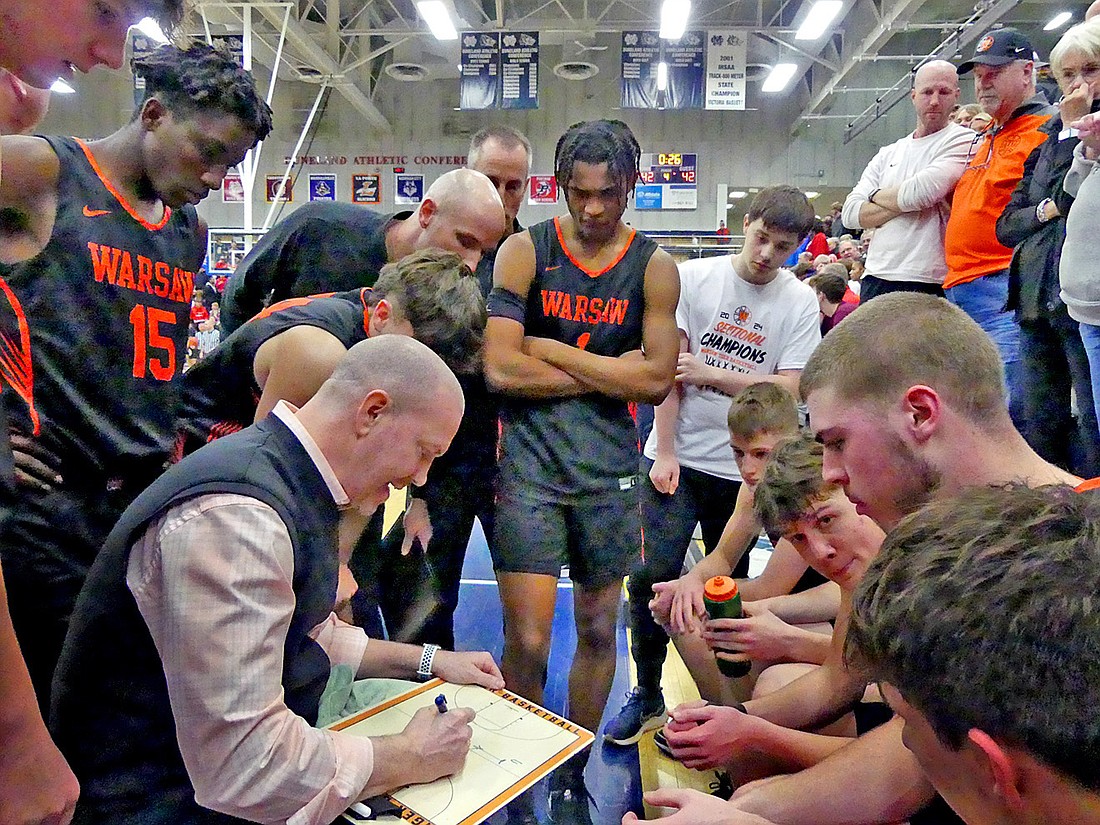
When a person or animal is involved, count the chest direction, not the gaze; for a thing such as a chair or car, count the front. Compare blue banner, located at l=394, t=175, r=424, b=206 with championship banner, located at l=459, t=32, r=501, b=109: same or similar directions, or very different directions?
same or similar directions

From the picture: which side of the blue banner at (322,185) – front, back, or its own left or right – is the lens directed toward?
front

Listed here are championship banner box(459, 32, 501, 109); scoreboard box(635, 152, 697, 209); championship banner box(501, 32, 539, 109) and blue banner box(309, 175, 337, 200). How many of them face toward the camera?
4

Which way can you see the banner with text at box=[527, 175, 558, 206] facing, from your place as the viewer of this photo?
facing the viewer

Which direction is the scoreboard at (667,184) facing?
toward the camera

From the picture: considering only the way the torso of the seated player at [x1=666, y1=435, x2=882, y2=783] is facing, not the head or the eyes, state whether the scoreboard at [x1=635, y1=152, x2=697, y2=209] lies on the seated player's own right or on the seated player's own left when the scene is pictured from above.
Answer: on the seated player's own right

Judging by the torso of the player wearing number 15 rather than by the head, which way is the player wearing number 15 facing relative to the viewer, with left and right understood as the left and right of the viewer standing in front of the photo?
facing the viewer and to the right of the viewer

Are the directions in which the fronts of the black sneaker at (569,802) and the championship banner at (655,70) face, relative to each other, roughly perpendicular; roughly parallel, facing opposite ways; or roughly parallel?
roughly parallel

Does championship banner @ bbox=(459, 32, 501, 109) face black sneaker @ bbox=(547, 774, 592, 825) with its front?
yes

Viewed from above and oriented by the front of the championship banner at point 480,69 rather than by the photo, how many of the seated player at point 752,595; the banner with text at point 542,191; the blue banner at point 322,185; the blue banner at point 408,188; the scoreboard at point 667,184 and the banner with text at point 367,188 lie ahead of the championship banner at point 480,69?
1

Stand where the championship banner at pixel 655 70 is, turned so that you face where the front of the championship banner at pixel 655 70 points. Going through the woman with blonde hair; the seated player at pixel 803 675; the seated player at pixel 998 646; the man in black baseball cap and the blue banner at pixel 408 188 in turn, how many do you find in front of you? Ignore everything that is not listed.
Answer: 4

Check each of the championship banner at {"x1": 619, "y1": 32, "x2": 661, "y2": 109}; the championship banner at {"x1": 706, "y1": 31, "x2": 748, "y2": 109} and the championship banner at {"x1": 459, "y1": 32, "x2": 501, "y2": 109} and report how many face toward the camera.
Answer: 3

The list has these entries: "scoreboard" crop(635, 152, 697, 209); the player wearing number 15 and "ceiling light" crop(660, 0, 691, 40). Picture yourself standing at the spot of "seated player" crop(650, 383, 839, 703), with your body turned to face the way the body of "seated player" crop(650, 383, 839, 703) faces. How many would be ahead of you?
1

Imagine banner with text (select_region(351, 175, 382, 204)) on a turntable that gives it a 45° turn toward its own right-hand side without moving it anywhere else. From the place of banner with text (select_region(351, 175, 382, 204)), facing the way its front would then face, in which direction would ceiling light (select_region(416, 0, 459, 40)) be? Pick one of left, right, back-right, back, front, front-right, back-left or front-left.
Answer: front-left

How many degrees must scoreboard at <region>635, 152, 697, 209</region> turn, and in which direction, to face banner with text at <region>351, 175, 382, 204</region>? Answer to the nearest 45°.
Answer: approximately 90° to its right

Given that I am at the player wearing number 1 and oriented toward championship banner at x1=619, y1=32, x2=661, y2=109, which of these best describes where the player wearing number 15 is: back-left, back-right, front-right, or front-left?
back-left

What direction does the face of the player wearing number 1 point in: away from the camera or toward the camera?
toward the camera
